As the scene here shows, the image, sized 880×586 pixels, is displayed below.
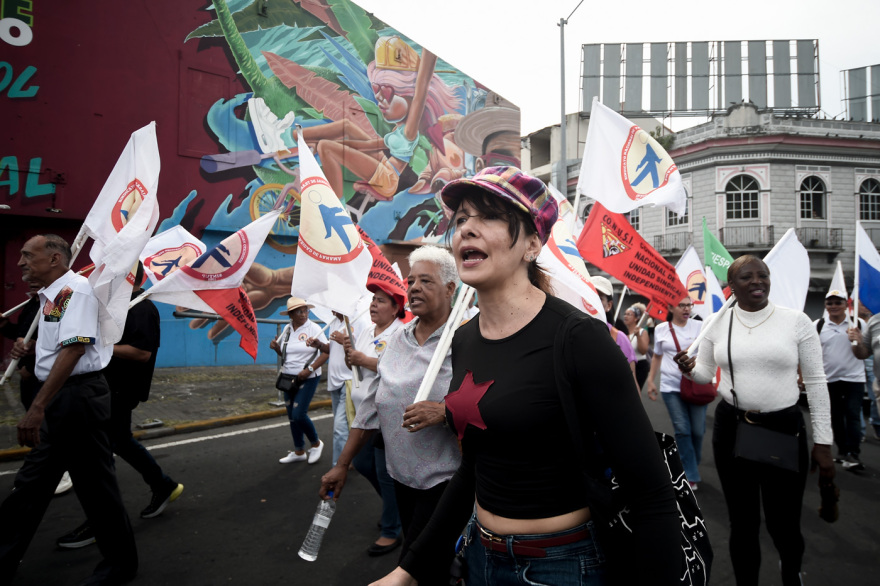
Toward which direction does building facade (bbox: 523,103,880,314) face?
toward the camera

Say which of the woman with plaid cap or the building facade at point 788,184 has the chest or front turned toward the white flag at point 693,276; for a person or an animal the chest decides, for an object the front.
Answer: the building facade

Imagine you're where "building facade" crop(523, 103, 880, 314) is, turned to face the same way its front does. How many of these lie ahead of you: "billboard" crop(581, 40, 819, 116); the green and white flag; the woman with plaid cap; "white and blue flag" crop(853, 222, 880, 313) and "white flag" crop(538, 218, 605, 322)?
4

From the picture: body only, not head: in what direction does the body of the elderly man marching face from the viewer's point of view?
to the viewer's left

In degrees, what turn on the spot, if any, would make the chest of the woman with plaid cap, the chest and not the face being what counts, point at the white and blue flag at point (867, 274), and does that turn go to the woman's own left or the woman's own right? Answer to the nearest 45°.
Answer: approximately 180°

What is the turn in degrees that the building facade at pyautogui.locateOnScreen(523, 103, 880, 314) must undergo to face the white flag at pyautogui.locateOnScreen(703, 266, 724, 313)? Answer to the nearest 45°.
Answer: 0° — it already faces it

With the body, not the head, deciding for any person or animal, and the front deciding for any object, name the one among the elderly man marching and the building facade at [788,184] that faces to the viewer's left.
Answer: the elderly man marching

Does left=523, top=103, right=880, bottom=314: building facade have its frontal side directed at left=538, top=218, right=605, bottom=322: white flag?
yes

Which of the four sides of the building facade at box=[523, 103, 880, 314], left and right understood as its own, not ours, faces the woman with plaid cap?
front

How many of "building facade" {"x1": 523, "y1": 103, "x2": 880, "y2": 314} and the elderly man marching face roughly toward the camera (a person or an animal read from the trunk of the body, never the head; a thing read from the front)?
1

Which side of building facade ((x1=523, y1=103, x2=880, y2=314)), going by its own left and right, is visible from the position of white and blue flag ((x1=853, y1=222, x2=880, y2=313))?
front

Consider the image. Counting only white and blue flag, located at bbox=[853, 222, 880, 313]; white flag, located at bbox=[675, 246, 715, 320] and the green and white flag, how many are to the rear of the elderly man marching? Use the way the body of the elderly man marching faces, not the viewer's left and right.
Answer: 3

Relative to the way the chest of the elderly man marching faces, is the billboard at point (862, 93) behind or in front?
behind

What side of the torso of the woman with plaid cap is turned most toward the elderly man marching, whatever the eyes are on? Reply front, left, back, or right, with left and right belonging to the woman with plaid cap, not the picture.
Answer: right

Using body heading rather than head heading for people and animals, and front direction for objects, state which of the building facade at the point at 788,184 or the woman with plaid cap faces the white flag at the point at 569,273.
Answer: the building facade

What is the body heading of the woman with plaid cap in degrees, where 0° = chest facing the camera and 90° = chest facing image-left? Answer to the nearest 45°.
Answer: approximately 45°

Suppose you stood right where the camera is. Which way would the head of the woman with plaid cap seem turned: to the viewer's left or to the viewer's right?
to the viewer's left
